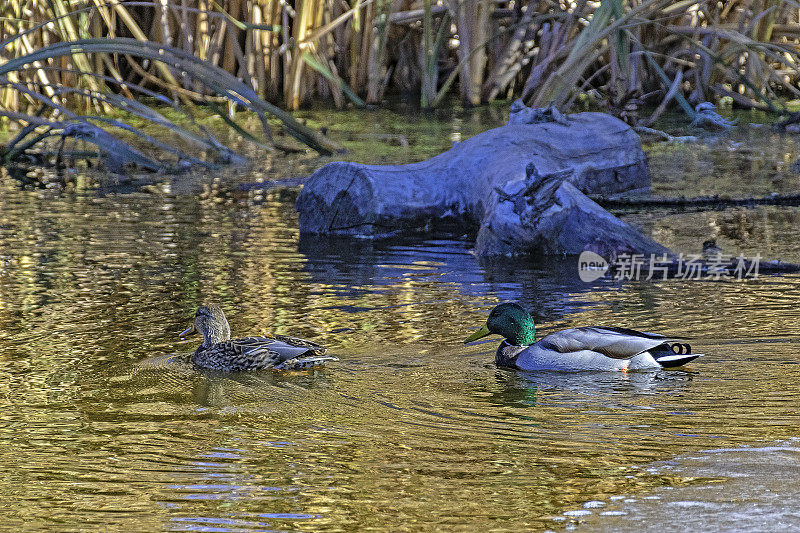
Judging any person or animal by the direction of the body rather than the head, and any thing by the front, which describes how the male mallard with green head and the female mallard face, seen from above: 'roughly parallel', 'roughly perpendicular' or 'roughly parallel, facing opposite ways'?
roughly parallel

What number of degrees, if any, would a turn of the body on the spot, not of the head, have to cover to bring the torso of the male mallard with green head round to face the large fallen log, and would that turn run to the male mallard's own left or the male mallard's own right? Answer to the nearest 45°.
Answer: approximately 90° to the male mallard's own right

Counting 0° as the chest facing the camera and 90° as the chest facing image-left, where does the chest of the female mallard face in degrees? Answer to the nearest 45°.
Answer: approximately 90°

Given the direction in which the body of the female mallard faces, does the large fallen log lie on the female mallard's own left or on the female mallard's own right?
on the female mallard's own right

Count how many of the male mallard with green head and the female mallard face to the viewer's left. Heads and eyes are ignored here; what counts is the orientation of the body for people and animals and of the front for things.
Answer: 2

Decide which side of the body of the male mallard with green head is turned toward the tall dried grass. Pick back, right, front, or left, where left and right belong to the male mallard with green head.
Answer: right

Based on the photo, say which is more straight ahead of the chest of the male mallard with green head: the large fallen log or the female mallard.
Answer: the female mallard

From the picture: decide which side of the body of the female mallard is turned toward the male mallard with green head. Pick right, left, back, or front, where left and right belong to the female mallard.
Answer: back

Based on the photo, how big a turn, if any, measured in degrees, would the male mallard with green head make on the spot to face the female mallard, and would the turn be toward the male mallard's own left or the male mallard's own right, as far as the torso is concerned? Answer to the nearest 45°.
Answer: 0° — it already faces it

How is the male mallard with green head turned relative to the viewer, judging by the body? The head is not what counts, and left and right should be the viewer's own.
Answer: facing to the left of the viewer

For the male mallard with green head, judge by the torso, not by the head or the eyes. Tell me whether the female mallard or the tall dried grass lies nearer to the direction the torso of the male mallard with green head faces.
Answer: the female mallard
